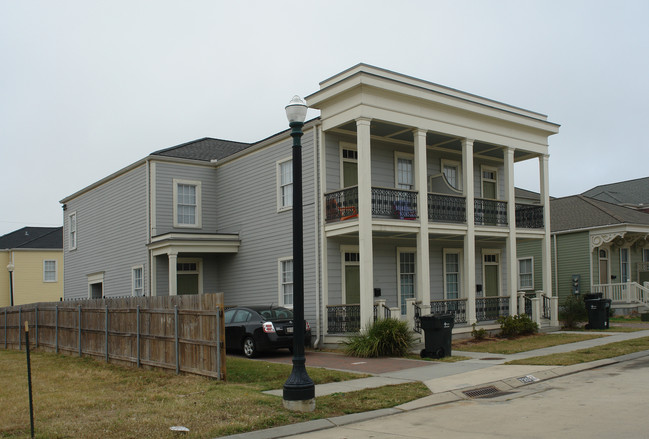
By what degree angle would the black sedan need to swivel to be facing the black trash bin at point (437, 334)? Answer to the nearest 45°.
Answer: approximately 180°

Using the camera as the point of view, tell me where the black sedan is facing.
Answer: facing away from the viewer and to the left of the viewer

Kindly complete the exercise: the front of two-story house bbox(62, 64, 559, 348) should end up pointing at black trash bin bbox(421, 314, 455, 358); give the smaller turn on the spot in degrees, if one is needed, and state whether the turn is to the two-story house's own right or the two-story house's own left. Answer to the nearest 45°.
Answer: approximately 45° to the two-story house's own right

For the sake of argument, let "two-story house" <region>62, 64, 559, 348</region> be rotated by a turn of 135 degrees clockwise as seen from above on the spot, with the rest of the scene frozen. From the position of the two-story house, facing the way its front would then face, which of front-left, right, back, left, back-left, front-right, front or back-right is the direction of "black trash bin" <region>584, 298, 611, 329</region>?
back

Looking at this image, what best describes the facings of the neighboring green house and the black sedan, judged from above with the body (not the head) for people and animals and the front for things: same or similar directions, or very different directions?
very different directions

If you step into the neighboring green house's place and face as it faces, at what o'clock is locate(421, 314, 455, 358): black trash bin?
The black trash bin is roughly at 2 o'clock from the neighboring green house.

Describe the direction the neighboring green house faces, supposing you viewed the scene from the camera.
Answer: facing the viewer and to the right of the viewer

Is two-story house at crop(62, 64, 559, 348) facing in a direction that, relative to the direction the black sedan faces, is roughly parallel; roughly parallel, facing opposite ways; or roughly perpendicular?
roughly parallel, facing opposite ways

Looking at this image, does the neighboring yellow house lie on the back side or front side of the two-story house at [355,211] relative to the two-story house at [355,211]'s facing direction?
on the back side

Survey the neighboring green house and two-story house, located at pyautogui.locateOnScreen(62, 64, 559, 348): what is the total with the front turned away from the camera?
0
